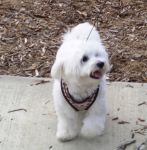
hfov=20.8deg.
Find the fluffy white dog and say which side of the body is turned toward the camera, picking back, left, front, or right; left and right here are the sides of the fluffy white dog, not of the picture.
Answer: front
